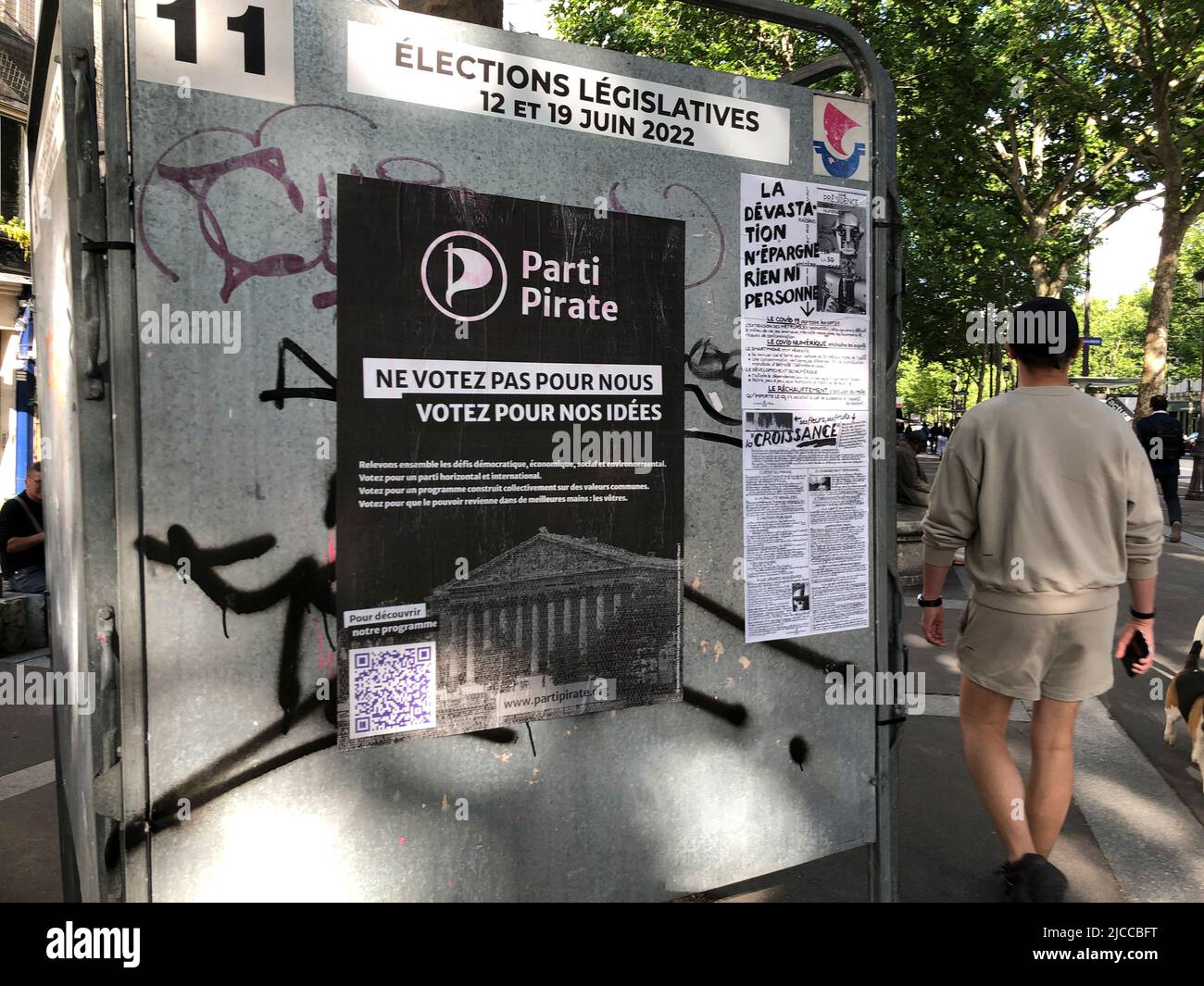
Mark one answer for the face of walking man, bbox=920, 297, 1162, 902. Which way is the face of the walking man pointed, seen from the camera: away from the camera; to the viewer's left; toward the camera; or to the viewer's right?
away from the camera

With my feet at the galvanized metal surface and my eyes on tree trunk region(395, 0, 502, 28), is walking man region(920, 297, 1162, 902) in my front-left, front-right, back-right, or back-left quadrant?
front-right

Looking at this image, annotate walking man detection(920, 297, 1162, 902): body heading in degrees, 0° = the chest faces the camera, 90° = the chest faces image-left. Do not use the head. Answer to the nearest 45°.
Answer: approximately 180°

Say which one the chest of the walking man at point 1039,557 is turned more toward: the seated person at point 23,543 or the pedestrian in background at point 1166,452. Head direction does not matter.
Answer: the pedestrian in background

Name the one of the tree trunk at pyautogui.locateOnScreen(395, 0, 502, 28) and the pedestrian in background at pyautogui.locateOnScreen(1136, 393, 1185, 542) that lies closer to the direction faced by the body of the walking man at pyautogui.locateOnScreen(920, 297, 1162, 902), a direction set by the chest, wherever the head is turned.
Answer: the pedestrian in background

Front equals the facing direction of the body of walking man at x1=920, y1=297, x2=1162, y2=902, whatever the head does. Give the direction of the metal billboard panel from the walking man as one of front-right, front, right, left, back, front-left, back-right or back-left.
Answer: back-left
